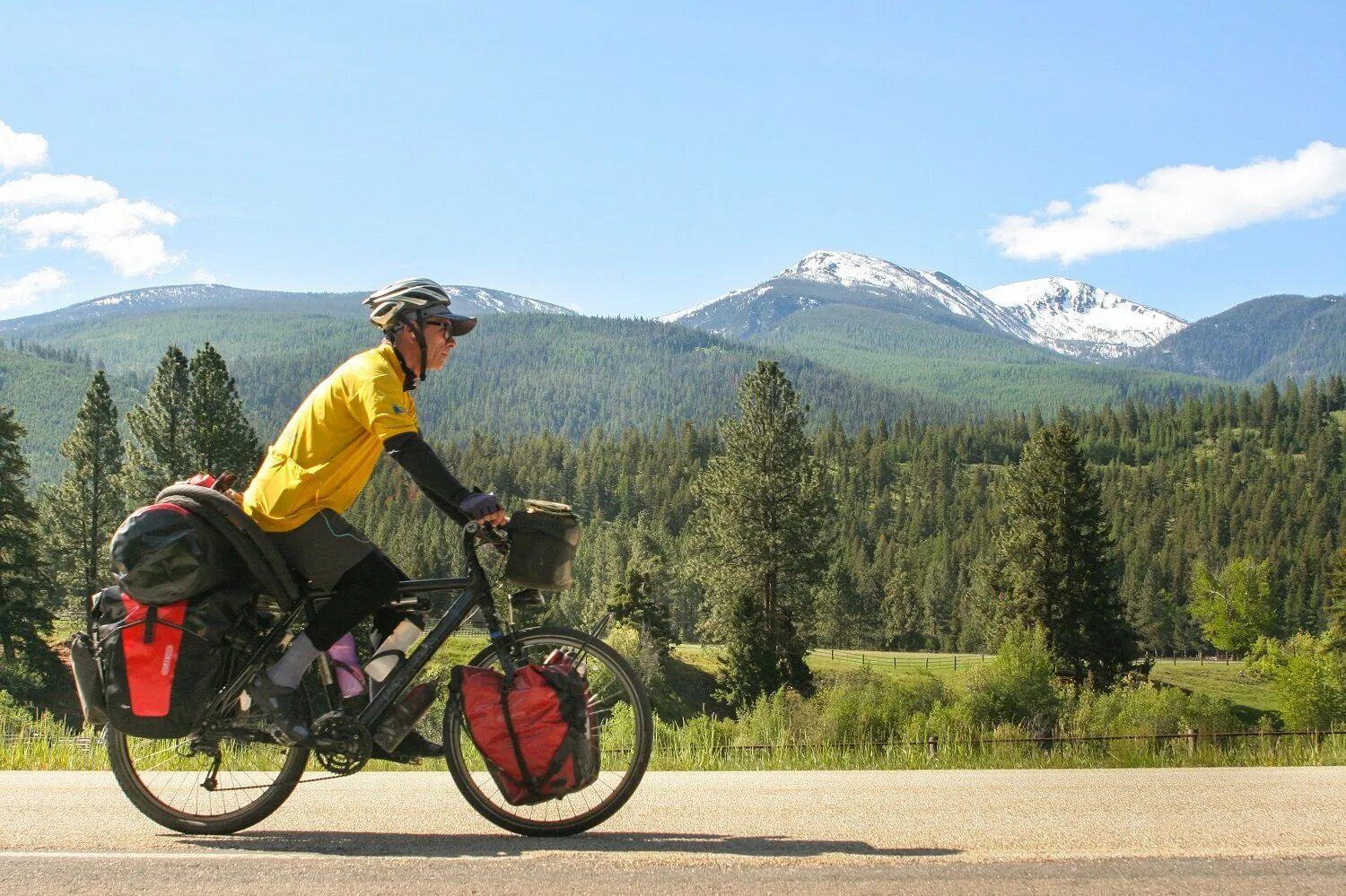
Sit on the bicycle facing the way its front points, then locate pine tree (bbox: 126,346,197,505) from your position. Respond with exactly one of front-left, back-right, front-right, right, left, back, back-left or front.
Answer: left

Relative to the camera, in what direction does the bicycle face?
facing to the right of the viewer

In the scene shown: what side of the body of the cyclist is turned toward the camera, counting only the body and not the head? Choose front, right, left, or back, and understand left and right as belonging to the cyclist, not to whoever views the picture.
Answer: right

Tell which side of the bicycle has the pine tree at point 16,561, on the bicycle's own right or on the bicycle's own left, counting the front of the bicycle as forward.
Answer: on the bicycle's own left

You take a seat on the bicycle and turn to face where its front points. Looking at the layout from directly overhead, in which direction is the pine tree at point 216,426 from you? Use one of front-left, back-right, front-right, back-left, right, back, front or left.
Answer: left

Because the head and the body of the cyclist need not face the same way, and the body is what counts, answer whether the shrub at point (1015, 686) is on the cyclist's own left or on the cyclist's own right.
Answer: on the cyclist's own left

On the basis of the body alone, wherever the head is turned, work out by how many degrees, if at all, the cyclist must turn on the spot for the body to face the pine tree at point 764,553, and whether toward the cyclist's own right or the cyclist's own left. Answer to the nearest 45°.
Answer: approximately 90° to the cyclist's own left

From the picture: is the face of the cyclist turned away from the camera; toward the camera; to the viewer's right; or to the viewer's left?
to the viewer's right

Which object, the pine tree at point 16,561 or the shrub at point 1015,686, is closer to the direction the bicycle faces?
the shrub

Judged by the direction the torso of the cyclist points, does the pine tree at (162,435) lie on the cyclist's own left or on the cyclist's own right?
on the cyclist's own left
